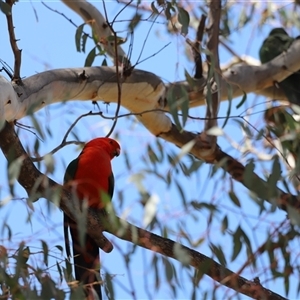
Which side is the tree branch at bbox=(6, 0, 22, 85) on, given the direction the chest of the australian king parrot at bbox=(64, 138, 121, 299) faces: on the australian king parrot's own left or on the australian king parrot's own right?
on the australian king parrot's own right

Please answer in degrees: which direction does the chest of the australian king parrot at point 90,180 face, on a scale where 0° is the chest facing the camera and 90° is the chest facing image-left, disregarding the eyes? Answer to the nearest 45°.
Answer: approximately 315°
